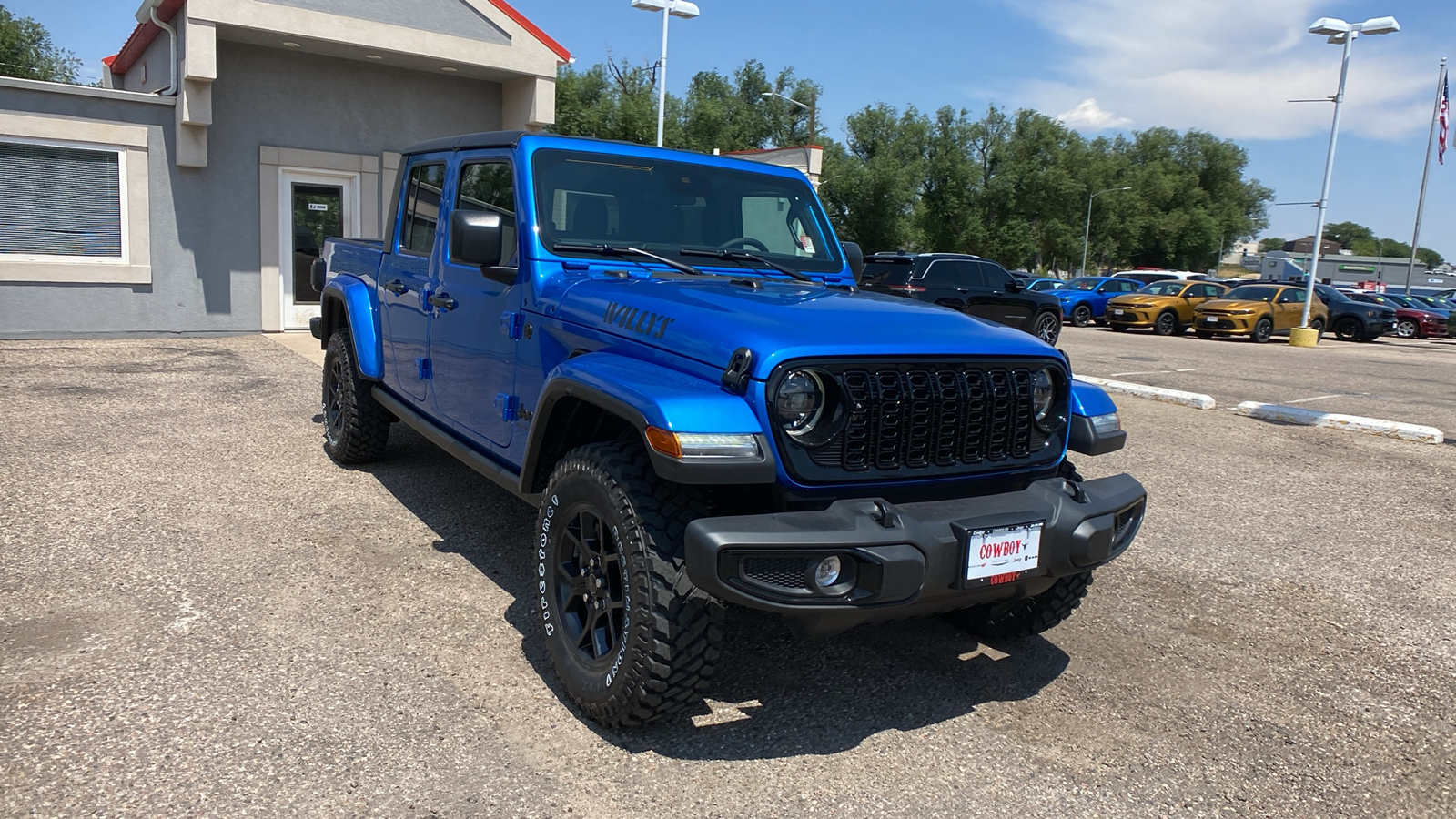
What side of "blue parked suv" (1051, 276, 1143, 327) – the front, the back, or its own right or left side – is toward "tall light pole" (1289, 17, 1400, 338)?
left

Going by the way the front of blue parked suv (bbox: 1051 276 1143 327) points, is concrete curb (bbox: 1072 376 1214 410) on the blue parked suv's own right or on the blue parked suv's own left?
on the blue parked suv's own left

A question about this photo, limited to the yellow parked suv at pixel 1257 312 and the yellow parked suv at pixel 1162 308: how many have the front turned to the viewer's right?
0

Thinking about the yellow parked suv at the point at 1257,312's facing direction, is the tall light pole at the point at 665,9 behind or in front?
in front

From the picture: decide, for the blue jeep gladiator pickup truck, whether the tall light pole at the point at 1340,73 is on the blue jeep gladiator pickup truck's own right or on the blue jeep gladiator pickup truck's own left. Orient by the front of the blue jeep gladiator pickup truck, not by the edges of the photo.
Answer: on the blue jeep gladiator pickup truck's own left

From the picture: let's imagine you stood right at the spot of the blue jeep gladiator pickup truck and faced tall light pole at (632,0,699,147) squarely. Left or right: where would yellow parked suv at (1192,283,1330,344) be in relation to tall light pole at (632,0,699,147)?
right

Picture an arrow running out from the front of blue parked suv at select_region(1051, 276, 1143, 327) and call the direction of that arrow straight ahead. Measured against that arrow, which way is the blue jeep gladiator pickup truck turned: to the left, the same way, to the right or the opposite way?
to the left

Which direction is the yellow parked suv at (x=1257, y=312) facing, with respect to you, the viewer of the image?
facing the viewer and to the left of the viewer
